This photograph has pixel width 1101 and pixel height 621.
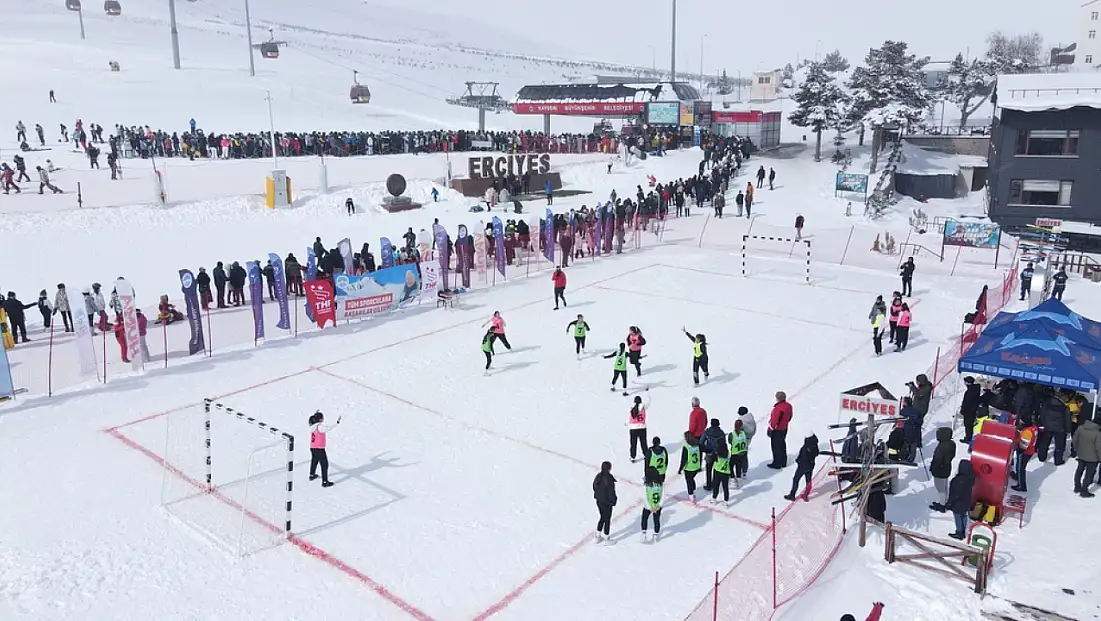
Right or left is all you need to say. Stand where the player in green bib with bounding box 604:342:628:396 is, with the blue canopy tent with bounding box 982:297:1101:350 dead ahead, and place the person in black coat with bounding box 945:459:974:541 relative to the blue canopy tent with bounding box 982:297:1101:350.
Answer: right

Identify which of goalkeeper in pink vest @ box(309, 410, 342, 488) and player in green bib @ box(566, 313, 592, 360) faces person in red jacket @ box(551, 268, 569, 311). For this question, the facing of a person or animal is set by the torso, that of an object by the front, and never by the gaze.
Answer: the goalkeeper in pink vest

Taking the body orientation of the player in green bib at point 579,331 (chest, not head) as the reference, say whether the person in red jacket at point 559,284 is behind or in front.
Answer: behind

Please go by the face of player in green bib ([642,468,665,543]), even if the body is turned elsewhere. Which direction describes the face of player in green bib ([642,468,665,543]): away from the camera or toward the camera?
away from the camera

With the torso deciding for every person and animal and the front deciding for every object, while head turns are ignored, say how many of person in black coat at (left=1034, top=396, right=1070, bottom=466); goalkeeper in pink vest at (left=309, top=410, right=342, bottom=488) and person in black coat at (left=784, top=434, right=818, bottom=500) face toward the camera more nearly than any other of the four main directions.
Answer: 0

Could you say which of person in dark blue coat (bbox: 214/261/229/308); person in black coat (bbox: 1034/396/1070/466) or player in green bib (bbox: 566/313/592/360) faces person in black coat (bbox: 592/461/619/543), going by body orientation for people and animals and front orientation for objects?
the player in green bib

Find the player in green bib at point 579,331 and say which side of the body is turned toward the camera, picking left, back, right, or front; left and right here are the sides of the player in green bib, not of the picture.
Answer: front

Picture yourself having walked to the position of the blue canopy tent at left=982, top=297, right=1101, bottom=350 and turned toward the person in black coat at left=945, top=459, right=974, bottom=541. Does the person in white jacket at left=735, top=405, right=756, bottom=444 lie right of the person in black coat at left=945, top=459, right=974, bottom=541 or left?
right

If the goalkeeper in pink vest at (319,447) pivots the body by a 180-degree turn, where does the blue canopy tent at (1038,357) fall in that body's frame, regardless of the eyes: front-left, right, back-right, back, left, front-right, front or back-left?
back-left
